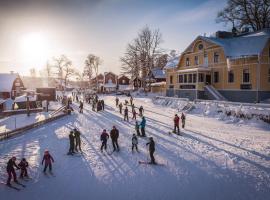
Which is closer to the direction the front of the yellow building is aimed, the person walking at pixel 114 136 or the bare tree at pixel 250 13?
the person walking

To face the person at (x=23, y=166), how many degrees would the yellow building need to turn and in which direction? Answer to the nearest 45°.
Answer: approximately 45° to its left

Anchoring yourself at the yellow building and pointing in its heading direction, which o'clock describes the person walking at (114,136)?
The person walking is roughly at 11 o'clock from the yellow building.

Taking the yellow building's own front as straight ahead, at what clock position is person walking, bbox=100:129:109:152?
The person walking is roughly at 11 o'clock from the yellow building.

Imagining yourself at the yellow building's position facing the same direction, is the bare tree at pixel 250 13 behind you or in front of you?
behind

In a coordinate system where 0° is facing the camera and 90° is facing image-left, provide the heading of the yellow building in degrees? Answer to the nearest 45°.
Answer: approximately 45°
